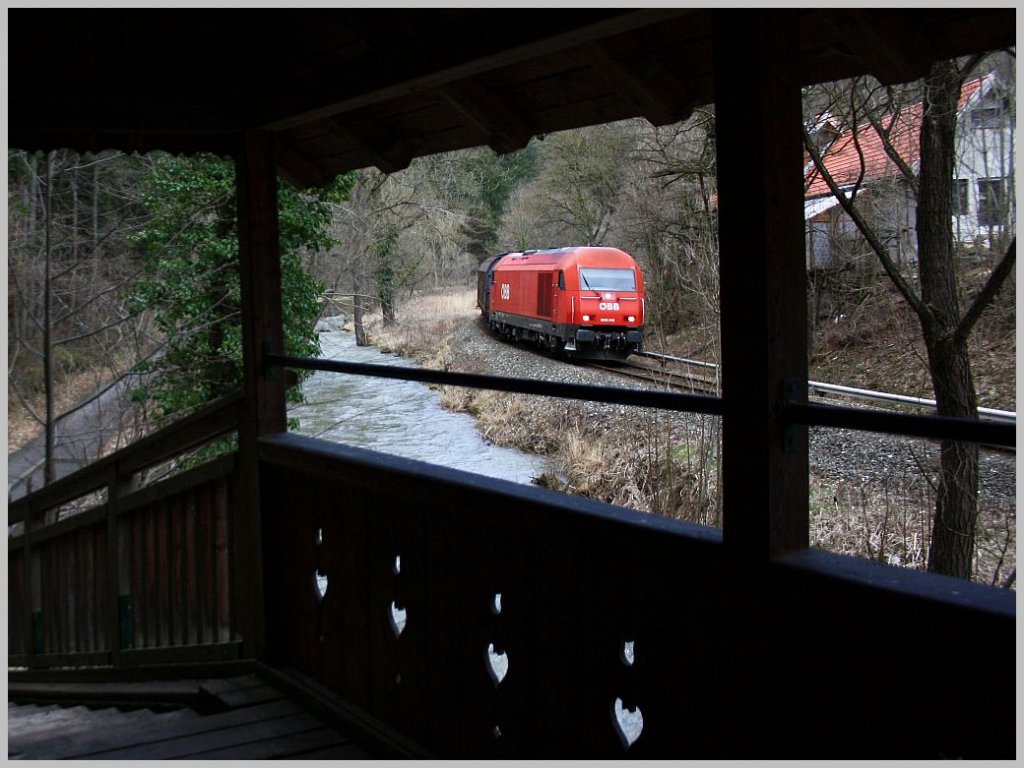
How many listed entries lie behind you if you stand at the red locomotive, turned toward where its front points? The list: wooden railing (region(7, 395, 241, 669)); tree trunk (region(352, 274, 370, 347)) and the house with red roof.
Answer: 1

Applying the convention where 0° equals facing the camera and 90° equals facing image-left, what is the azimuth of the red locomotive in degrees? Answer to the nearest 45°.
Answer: approximately 315°

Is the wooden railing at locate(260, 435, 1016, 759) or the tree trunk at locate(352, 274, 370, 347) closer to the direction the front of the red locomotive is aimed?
the wooden railing

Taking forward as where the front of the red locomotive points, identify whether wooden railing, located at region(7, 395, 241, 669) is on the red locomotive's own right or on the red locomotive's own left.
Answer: on the red locomotive's own right

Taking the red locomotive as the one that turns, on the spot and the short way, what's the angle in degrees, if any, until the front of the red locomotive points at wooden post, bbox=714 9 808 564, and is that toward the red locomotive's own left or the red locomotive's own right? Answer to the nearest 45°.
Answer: approximately 45° to the red locomotive's own right

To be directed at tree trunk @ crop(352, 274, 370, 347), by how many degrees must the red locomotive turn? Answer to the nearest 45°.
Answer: approximately 180°

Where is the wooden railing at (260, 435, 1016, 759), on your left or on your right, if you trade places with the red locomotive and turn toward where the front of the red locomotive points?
on your right

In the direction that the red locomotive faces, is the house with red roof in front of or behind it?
in front
